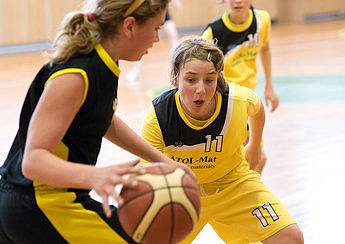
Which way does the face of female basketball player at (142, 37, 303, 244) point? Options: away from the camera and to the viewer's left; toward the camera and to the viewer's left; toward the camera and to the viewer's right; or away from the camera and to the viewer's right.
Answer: toward the camera and to the viewer's left

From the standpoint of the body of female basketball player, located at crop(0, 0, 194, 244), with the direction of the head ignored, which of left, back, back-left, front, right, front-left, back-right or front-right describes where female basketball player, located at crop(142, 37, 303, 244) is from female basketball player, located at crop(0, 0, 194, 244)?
front-left

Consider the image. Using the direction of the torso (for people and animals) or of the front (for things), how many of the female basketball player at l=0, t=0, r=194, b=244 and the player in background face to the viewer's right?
1

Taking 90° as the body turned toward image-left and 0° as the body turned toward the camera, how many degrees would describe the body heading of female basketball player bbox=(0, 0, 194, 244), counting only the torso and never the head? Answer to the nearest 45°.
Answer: approximately 270°

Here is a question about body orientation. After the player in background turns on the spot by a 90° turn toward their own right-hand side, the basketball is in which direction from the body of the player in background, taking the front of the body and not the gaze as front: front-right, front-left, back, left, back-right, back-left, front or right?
left

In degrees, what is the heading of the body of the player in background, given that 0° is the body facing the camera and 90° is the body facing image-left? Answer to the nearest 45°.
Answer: approximately 0°

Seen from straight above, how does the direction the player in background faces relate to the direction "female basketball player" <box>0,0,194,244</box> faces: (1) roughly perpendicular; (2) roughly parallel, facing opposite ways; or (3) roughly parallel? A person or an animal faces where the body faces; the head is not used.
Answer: roughly perpendicular
